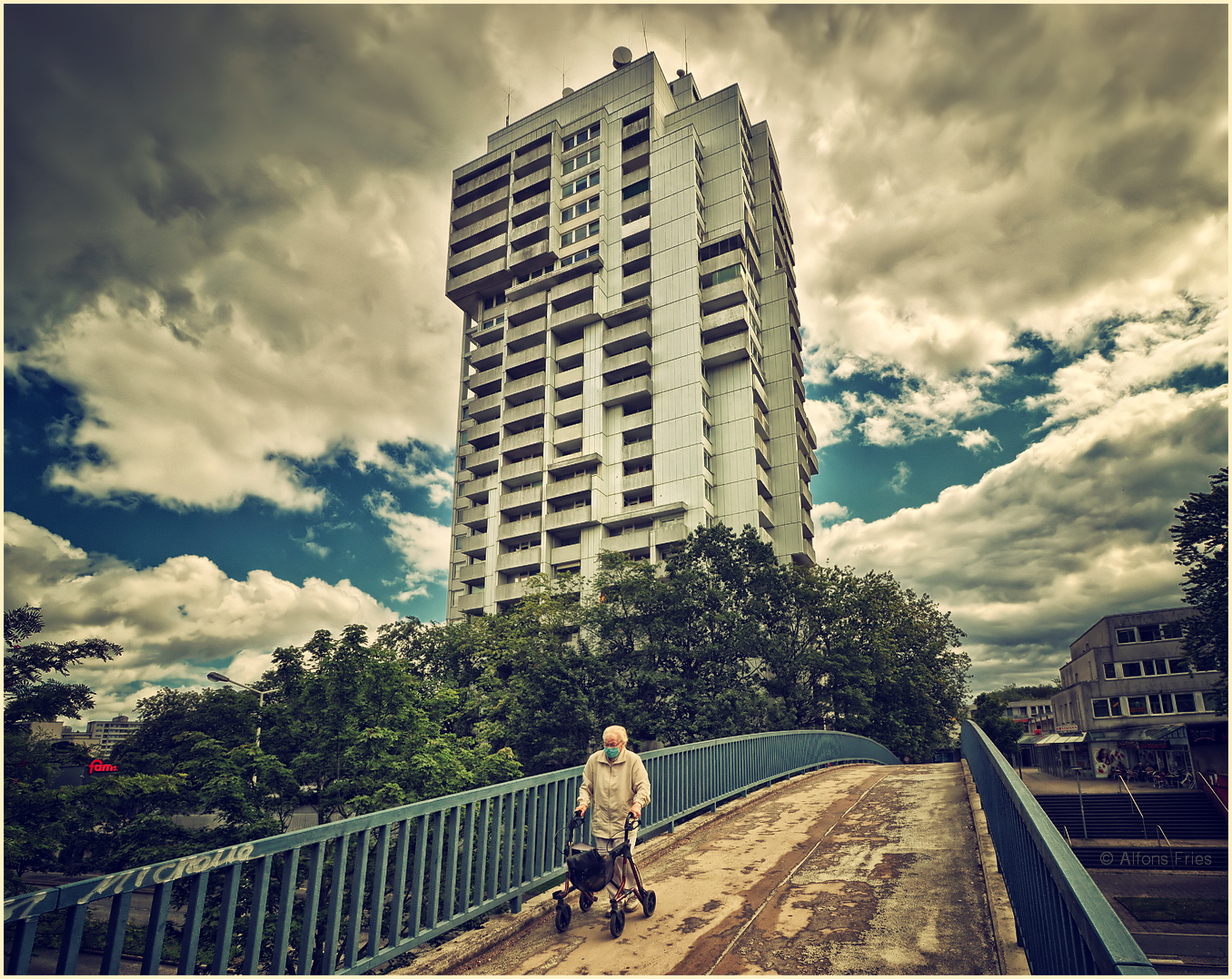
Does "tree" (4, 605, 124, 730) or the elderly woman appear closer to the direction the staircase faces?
the elderly woman

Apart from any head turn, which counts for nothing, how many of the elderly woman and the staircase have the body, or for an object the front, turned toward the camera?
2

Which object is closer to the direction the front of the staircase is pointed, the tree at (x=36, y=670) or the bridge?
the bridge

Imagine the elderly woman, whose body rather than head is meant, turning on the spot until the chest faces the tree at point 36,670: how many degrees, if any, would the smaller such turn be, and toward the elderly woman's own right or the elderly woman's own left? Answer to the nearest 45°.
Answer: approximately 135° to the elderly woman's own right

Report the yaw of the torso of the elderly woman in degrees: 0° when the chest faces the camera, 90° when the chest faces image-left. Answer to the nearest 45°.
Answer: approximately 0°

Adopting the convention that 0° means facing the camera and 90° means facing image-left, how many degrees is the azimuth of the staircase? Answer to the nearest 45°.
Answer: approximately 0°

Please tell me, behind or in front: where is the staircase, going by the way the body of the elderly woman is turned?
behind

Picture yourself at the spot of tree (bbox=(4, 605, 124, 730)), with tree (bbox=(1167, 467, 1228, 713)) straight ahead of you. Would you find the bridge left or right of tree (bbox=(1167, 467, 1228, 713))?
right
